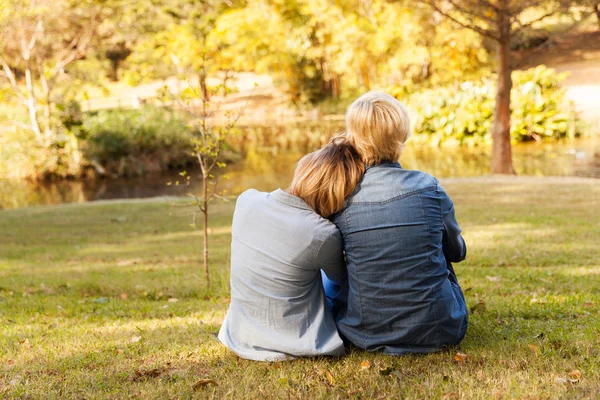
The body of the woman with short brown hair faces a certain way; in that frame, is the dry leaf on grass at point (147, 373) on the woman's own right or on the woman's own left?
on the woman's own left

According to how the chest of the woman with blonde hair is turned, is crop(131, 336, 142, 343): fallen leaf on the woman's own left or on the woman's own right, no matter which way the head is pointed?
on the woman's own left

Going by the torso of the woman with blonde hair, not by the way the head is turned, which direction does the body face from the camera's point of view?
away from the camera

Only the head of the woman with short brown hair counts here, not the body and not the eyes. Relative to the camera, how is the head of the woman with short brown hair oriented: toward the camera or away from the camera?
away from the camera

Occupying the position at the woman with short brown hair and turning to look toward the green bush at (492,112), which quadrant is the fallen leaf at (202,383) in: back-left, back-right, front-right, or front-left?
back-left

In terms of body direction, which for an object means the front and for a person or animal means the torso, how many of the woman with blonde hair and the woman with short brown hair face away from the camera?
2

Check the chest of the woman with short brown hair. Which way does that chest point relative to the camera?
away from the camera

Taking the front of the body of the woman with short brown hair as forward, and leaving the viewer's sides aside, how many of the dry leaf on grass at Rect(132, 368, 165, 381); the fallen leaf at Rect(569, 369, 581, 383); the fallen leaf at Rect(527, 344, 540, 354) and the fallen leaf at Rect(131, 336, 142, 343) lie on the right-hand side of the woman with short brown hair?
2

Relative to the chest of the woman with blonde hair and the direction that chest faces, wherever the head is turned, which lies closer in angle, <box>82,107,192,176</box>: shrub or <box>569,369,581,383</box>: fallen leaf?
the shrub

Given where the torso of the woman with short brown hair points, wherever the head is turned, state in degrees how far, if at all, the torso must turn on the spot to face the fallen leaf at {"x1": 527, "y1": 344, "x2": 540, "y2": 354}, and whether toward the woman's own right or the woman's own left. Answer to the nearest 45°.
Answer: approximately 90° to the woman's own right
